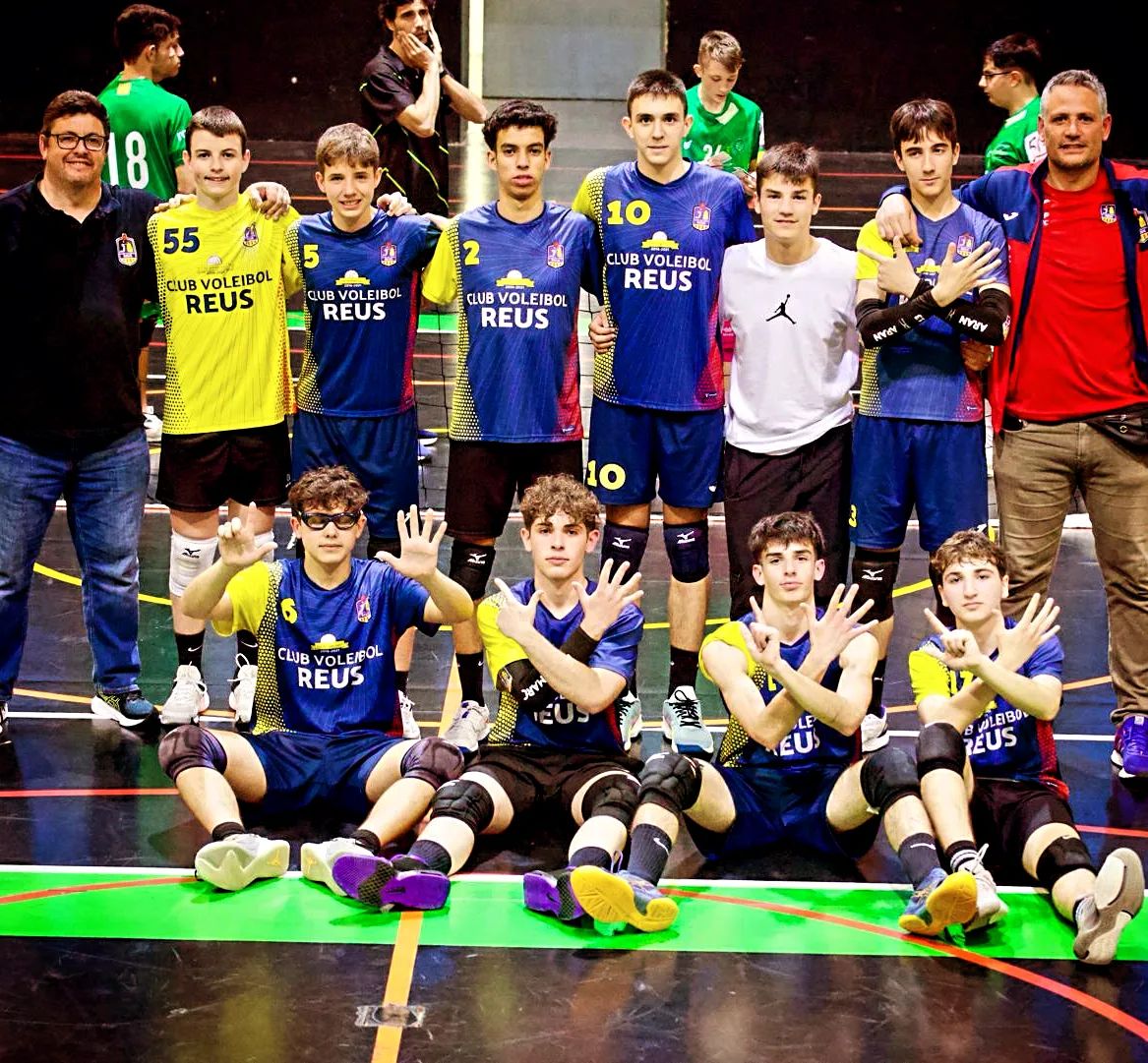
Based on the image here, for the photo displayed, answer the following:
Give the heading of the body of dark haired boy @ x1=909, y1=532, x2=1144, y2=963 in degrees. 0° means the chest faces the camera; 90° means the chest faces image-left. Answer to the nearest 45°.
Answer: approximately 0°

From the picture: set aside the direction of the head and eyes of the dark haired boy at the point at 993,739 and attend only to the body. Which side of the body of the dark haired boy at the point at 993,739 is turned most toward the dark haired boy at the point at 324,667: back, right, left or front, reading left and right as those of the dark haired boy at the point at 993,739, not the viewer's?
right

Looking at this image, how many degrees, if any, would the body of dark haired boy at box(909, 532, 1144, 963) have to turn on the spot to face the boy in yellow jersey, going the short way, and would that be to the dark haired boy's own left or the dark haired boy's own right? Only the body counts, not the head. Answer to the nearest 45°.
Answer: approximately 90° to the dark haired boy's own right

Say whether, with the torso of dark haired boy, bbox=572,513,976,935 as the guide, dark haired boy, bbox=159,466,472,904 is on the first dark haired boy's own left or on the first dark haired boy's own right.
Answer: on the first dark haired boy's own right

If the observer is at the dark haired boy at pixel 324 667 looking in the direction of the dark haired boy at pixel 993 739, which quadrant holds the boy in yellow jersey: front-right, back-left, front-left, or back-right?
back-left

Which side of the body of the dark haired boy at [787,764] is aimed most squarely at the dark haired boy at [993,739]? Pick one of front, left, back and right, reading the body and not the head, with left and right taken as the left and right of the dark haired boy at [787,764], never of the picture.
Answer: left

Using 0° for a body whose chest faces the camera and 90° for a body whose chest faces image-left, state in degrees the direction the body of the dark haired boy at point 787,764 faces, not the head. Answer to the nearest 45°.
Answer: approximately 0°

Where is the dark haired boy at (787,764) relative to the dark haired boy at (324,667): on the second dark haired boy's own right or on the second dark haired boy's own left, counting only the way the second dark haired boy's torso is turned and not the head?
on the second dark haired boy's own left

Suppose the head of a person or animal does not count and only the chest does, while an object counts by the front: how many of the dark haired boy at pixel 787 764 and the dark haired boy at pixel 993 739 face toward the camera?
2

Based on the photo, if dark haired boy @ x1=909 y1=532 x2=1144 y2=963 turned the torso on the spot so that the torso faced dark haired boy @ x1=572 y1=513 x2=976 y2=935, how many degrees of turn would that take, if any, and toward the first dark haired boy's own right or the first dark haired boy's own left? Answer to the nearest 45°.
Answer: approximately 90° to the first dark haired boy's own right
